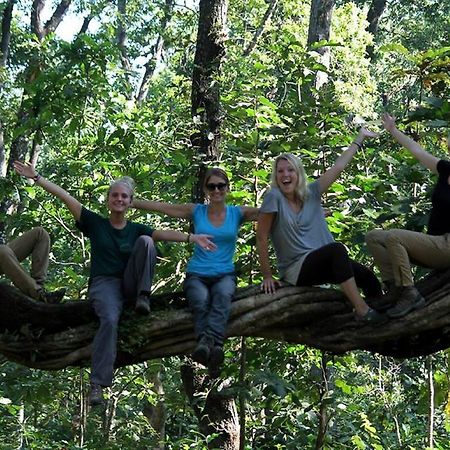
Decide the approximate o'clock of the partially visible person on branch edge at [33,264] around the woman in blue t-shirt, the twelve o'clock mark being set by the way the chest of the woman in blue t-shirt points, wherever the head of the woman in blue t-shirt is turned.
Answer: The partially visible person on branch edge is roughly at 3 o'clock from the woman in blue t-shirt.

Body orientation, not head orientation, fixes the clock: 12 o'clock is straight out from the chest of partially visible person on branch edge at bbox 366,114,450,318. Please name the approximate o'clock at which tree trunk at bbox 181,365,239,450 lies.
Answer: The tree trunk is roughly at 2 o'clock from the partially visible person on branch edge.

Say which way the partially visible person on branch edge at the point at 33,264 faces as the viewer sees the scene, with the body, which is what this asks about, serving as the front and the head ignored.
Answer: to the viewer's right
